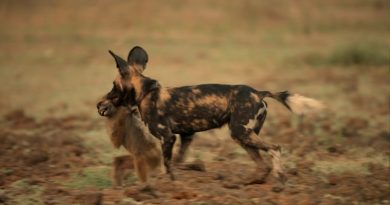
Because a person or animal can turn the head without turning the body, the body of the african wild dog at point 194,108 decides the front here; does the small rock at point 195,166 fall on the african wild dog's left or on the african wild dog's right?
on the african wild dog's right

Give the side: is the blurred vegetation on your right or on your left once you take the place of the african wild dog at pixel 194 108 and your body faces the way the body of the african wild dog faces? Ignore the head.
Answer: on your right

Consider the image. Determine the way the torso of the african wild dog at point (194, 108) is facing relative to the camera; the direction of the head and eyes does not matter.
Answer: to the viewer's left

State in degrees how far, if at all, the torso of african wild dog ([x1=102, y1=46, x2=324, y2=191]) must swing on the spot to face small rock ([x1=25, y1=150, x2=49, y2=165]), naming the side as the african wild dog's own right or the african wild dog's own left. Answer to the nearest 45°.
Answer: approximately 45° to the african wild dog's own right
